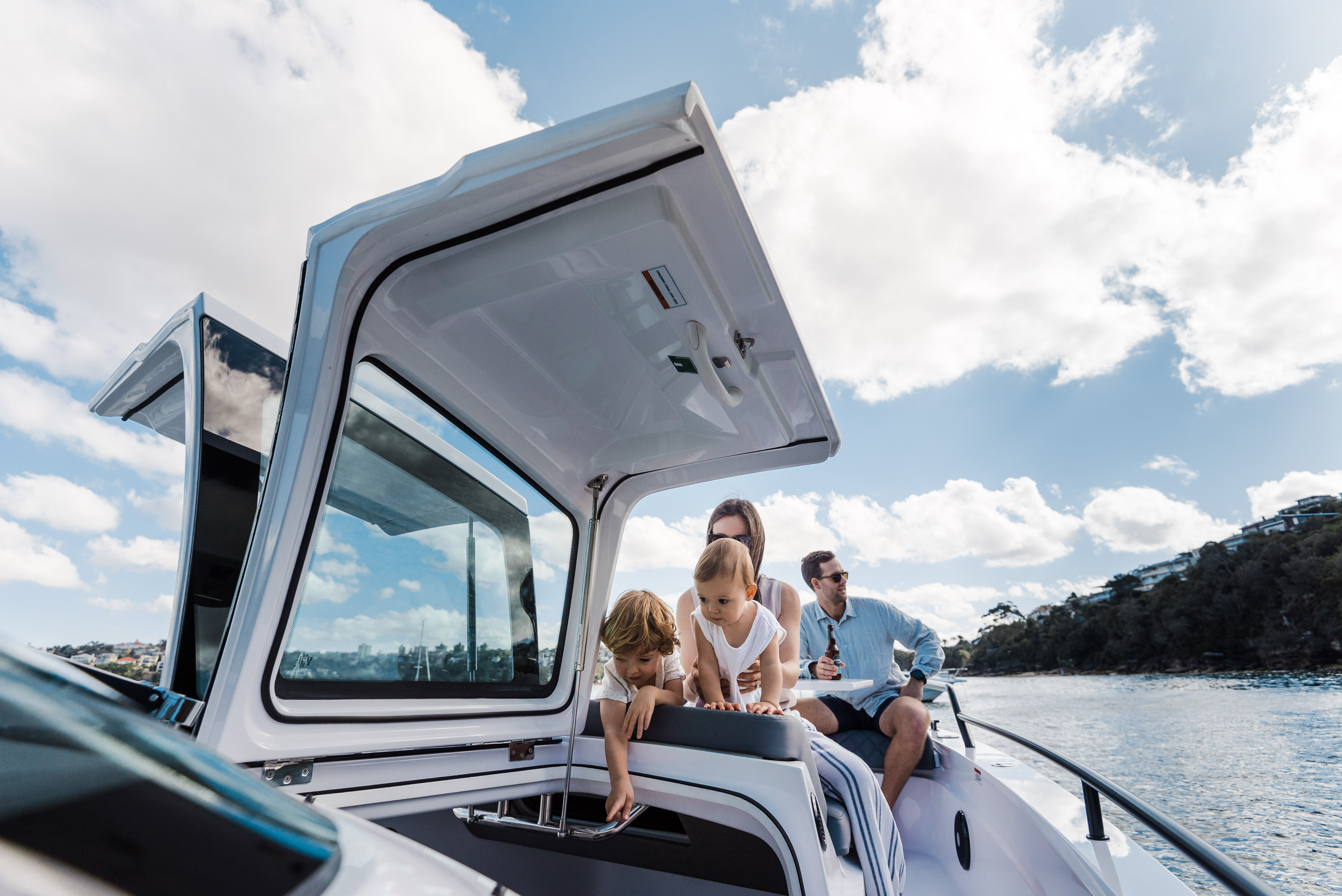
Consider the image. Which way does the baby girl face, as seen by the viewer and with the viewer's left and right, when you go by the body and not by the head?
facing the viewer

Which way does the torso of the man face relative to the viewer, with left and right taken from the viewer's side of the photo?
facing the viewer

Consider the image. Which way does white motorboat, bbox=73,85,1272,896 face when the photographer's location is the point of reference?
facing away from the viewer

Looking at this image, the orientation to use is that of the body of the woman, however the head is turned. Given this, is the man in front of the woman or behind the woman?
behind

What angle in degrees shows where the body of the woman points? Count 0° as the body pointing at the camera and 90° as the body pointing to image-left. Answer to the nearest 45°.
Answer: approximately 0°
